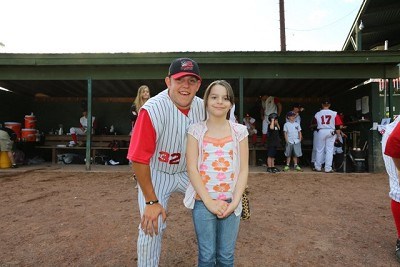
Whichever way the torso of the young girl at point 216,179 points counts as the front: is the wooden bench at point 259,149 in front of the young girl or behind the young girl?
behind

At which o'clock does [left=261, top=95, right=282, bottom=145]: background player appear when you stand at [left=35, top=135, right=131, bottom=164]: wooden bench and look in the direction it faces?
The background player is roughly at 10 o'clock from the wooden bench.

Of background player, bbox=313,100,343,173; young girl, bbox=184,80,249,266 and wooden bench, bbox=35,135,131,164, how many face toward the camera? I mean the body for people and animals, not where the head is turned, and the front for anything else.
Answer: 2

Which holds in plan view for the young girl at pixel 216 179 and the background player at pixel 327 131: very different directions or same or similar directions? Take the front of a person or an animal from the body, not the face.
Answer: very different directions

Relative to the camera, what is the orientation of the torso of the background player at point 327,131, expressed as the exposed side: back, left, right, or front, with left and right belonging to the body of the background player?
back

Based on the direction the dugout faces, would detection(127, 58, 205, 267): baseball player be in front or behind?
in front

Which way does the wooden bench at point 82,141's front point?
toward the camera

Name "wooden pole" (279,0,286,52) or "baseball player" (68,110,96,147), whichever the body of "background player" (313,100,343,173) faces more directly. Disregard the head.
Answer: the wooden pole

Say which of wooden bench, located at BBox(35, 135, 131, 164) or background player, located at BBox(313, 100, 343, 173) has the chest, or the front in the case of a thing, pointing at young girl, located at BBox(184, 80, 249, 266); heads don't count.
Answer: the wooden bench

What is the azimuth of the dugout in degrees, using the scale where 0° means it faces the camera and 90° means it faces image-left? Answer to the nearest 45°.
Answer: approximately 0°

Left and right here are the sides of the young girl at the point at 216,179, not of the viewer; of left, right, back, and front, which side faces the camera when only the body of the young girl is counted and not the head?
front

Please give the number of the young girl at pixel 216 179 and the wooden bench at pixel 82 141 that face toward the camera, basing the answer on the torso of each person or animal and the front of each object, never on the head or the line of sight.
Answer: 2

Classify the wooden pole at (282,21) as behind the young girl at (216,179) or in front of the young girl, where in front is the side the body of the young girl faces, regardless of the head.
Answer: behind
